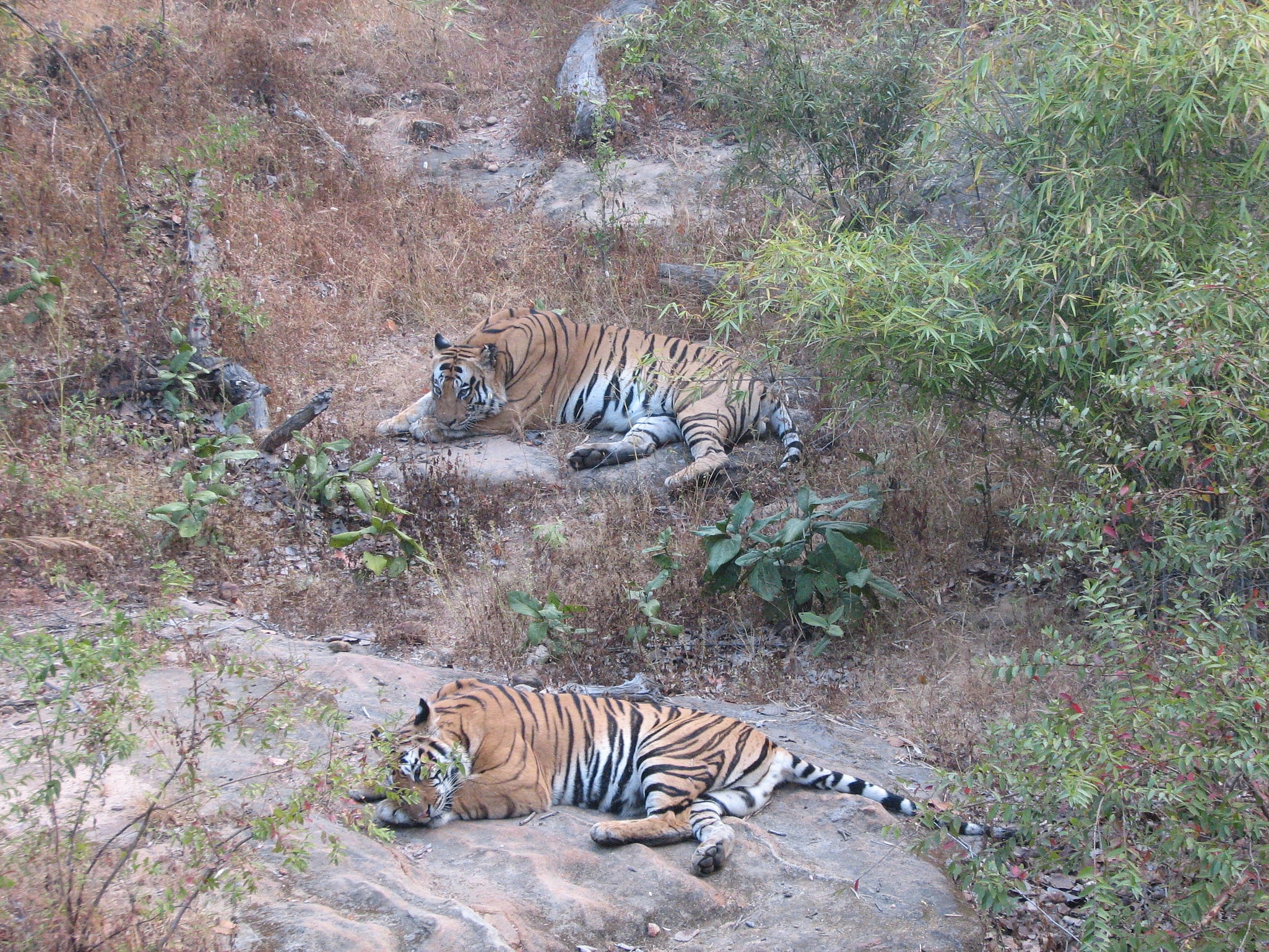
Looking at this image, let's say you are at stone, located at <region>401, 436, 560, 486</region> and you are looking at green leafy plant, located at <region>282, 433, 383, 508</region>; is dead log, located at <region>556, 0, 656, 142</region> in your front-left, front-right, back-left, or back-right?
back-right

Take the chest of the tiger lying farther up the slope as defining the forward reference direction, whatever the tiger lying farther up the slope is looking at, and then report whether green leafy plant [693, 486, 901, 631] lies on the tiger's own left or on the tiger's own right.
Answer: on the tiger's own left

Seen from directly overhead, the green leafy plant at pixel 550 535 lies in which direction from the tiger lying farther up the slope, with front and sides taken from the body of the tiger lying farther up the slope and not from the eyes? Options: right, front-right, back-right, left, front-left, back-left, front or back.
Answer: left

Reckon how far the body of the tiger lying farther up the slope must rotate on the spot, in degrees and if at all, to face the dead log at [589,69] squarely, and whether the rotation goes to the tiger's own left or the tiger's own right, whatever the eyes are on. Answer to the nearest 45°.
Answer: approximately 90° to the tiger's own right

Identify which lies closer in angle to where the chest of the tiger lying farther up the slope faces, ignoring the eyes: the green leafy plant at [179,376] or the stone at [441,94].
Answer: the green leafy plant

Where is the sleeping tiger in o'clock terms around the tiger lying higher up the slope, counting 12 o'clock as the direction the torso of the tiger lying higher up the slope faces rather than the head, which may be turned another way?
The sleeping tiger is roughly at 9 o'clock from the tiger lying higher up the slope.

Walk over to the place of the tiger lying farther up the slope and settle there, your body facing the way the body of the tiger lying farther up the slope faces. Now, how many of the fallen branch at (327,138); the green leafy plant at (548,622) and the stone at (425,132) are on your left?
1

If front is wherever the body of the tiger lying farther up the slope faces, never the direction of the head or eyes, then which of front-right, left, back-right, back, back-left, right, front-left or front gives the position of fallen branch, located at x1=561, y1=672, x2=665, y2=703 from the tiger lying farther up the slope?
left

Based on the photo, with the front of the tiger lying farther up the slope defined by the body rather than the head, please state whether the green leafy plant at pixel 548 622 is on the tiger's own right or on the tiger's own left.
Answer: on the tiger's own left

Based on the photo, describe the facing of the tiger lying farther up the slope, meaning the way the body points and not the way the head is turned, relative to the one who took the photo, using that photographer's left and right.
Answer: facing to the left of the viewer
